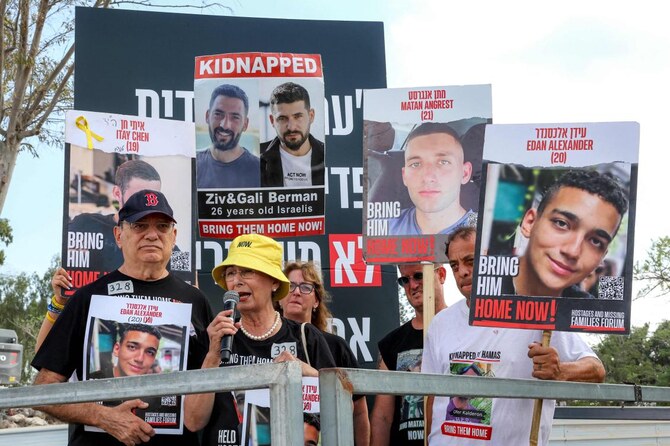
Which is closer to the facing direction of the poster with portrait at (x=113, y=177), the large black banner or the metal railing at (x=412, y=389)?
the metal railing

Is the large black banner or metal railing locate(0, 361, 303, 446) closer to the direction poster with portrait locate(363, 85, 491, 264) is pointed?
the metal railing

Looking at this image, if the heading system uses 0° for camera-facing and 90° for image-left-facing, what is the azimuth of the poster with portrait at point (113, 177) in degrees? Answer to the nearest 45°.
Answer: approximately 0°

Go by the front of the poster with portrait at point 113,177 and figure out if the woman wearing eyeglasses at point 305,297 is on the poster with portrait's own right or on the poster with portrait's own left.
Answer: on the poster with portrait's own left

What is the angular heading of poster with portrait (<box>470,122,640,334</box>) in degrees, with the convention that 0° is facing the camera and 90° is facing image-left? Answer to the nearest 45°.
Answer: approximately 0°
